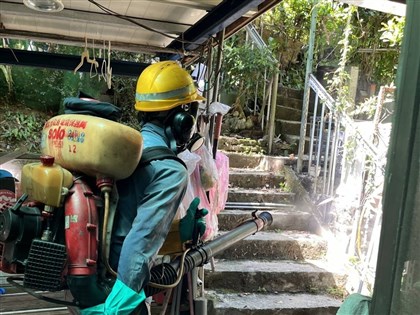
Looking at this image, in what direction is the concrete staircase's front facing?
toward the camera

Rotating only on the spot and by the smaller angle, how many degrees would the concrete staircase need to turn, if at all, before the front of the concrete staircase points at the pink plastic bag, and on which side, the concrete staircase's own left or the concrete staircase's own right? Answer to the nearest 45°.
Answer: approximately 45° to the concrete staircase's own right

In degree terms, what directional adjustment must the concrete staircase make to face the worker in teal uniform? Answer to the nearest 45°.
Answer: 0° — it already faces them

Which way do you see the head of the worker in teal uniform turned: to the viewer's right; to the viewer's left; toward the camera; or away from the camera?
to the viewer's right
